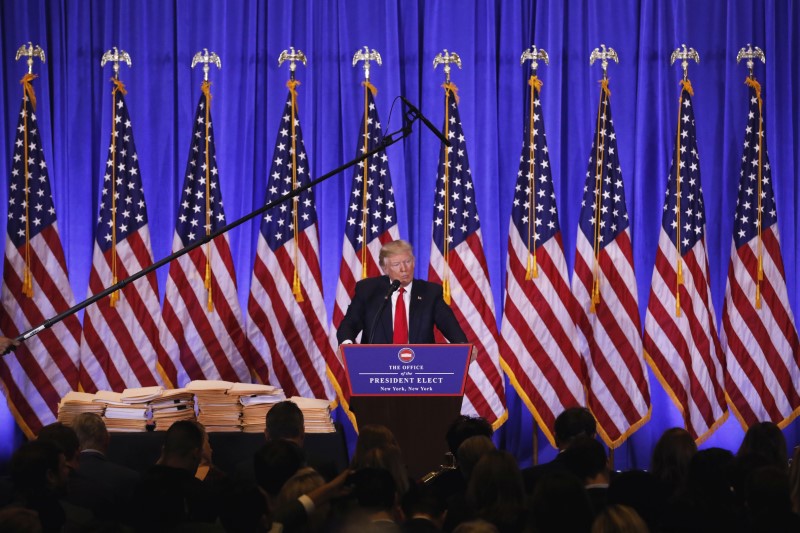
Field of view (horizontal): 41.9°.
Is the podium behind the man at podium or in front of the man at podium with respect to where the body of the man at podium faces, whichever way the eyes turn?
in front

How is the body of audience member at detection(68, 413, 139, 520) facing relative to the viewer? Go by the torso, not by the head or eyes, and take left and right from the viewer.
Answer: facing away from the viewer

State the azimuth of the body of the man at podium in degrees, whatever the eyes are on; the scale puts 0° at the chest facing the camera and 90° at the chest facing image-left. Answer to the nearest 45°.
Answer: approximately 0°

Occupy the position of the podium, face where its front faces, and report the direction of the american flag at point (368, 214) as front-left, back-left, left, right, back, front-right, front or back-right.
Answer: back

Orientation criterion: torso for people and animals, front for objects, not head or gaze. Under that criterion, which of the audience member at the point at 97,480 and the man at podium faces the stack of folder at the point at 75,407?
the audience member

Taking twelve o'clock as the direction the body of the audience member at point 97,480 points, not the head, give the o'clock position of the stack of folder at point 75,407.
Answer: The stack of folder is roughly at 12 o'clock from the audience member.

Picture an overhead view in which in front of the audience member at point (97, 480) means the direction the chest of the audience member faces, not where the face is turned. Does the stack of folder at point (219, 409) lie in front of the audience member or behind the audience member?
in front

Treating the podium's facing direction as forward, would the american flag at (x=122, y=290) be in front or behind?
behind

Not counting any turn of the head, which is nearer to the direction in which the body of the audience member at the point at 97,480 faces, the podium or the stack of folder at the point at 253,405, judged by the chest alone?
the stack of folder

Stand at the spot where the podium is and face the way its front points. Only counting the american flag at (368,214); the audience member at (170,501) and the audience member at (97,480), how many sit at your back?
1

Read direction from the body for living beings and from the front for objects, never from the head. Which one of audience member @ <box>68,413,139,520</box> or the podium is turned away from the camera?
the audience member

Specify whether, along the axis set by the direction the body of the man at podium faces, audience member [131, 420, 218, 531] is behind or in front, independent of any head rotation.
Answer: in front

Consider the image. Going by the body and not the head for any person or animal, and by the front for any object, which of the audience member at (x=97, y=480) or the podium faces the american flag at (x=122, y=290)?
the audience member

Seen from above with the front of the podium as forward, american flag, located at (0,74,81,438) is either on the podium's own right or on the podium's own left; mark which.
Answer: on the podium's own right

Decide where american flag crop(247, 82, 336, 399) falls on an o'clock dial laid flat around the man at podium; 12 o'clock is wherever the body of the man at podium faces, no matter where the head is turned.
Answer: The american flag is roughly at 5 o'clock from the man at podium.

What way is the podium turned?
toward the camera

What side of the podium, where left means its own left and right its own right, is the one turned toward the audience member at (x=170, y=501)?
front

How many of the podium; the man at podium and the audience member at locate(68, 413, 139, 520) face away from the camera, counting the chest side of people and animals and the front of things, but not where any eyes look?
1

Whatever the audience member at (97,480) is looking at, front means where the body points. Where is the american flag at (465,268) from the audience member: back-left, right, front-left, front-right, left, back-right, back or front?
front-right

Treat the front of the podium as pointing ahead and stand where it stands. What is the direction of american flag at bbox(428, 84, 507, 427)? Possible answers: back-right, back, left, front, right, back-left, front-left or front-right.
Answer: back

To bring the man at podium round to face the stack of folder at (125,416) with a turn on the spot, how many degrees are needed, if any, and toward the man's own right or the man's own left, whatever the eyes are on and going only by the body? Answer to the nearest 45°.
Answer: approximately 90° to the man's own right
